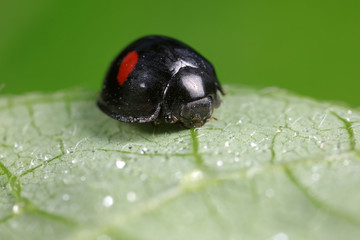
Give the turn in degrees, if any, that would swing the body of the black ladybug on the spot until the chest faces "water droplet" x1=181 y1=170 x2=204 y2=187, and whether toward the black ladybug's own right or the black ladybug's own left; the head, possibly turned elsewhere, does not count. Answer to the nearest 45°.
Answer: approximately 45° to the black ladybug's own right

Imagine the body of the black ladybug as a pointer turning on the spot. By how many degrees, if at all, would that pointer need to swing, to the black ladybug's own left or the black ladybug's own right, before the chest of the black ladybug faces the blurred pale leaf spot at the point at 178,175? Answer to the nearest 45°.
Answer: approximately 45° to the black ladybug's own right

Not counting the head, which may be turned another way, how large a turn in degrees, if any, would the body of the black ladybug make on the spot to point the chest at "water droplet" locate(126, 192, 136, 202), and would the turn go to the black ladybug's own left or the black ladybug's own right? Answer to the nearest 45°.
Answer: approximately 45° to the black ladybug's own right

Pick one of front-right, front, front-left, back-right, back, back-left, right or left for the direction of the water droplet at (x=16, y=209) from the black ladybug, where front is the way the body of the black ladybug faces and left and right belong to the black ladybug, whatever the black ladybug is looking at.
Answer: right

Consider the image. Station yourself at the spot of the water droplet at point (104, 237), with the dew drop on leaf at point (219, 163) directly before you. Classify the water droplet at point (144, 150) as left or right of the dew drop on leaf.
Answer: left

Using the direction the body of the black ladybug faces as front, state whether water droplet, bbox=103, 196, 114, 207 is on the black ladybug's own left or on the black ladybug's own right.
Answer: on the black ladybug's own right

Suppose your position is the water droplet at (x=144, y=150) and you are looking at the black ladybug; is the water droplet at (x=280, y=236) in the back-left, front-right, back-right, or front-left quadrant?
back-right

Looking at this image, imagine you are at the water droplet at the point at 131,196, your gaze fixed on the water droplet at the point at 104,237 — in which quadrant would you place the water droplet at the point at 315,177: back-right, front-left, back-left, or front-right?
back-left

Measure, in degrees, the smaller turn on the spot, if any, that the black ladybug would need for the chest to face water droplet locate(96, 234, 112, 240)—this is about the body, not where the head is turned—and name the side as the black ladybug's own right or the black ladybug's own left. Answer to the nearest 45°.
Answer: approximately 45° to the black ladybug's own right

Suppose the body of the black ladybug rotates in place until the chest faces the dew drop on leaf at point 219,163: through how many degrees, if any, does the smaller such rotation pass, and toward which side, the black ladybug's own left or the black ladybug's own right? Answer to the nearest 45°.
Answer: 0° — it already faces it

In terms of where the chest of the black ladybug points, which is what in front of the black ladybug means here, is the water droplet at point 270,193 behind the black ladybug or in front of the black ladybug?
in front
